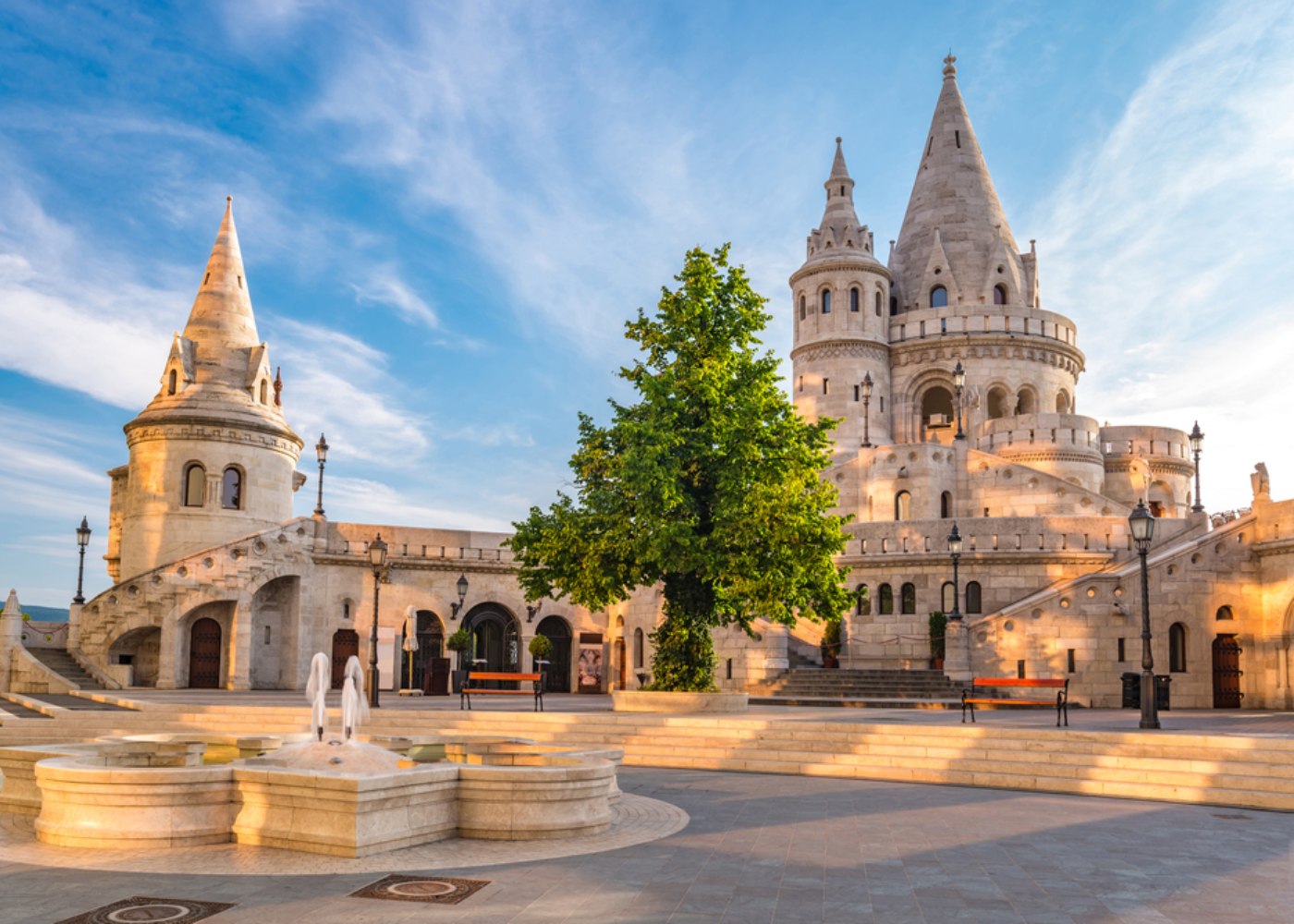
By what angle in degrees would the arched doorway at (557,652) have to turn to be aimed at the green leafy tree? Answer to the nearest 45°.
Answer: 0° — it already faces it

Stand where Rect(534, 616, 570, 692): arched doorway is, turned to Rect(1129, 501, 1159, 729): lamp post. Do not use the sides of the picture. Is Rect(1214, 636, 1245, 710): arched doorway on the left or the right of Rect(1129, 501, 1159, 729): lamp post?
left

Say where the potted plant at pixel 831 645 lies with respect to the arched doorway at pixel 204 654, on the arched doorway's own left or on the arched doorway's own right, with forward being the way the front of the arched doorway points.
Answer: on the arched doorway's own left

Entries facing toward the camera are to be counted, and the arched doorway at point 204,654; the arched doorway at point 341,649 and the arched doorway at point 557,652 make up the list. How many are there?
3

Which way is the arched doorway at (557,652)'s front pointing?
toward the camera

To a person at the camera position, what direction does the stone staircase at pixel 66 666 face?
facing the viewer and to the right of the viewer

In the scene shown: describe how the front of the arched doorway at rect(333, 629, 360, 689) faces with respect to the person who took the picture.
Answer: facing the viewer

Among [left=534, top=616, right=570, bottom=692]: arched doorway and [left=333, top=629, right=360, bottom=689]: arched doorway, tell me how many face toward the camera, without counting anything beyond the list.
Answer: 2

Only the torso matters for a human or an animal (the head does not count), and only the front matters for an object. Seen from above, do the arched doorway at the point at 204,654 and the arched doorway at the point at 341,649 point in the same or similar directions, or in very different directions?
same or similar directions

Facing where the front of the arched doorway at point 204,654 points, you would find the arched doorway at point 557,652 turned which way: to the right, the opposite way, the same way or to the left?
the same way

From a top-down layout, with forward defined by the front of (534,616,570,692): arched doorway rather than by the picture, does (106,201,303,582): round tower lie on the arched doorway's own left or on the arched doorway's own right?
on the arched doorway's own right

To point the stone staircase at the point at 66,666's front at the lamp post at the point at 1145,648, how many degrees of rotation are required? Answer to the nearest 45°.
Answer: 0° — it already faces it

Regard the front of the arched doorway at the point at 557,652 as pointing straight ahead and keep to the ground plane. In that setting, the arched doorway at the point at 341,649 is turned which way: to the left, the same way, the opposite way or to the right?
the same way

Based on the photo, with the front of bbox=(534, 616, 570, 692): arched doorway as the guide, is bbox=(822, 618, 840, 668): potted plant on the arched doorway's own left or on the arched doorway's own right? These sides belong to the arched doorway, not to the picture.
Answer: on the arched doorway's own left
